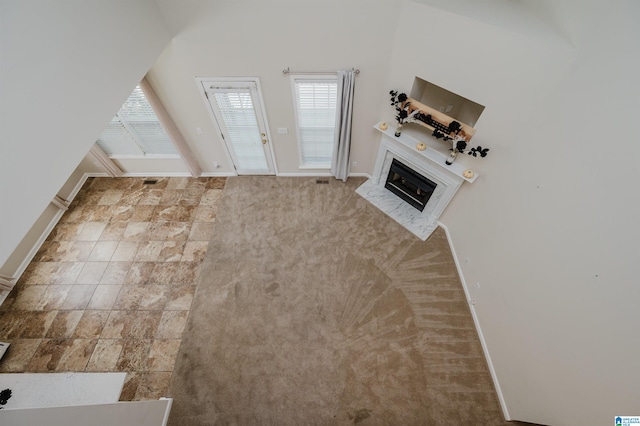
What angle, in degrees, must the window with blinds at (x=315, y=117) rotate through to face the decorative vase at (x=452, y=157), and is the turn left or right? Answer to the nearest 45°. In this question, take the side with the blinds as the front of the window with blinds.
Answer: approximately 90° to its left

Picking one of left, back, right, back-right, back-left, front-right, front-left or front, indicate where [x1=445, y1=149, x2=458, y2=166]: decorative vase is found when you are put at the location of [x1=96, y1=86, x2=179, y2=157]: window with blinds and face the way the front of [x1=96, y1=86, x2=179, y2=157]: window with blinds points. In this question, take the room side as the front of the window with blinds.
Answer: front-left

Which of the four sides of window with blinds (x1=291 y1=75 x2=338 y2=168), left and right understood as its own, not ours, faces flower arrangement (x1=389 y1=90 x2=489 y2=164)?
left

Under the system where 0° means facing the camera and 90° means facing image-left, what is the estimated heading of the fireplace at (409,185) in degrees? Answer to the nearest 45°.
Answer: approximately 45°

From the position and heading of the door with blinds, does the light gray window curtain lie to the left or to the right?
on its left

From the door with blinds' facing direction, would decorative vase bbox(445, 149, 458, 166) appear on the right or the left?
on its left

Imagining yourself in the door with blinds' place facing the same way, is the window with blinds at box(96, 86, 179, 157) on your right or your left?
on your right

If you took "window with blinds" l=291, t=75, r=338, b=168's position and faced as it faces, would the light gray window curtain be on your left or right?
on your left

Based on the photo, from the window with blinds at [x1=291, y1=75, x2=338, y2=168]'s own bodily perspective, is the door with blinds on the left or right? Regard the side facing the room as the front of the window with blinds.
on its right
